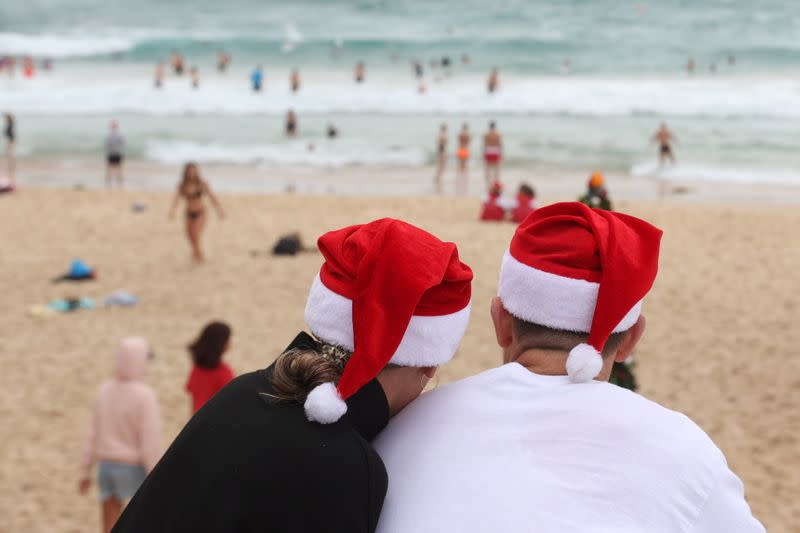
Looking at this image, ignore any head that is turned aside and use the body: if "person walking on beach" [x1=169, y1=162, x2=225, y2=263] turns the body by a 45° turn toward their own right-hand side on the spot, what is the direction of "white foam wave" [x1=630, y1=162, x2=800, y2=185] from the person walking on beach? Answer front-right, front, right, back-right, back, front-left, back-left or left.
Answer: back

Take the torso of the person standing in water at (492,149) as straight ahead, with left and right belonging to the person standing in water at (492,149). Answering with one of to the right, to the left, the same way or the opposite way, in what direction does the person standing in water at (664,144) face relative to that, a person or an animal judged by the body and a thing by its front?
the same way

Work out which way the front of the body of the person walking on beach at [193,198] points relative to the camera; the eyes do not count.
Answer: toward the camera

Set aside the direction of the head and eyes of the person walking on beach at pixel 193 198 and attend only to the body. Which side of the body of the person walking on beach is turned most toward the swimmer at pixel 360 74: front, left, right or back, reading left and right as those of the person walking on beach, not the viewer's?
back

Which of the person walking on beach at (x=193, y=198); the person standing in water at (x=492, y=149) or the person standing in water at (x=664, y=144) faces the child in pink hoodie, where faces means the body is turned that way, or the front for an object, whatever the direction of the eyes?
the person walking on beach

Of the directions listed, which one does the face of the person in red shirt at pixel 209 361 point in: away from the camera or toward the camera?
away from the camera

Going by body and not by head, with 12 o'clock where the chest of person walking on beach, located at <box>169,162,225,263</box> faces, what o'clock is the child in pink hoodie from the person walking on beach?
The child in pink hoodie is roughly at 12 o'clock from the person walking on beach.
